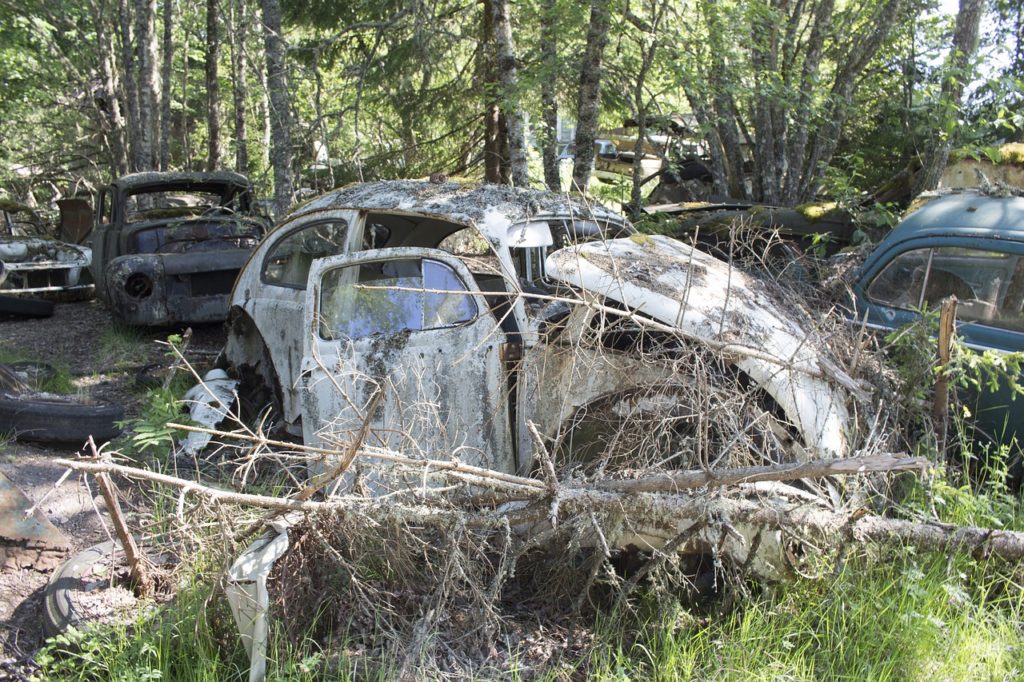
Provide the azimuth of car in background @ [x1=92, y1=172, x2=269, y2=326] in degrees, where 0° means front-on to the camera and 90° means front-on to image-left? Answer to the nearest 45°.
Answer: approximately 0°

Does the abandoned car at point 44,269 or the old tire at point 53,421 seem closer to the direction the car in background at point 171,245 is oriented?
the old tire

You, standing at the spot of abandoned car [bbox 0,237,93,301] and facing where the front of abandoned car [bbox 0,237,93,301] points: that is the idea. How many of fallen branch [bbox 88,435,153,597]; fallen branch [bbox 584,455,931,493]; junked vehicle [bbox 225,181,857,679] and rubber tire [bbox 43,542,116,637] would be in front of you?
4

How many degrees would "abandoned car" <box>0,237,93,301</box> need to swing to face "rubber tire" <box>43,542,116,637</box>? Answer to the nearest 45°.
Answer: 0° — it already faces it

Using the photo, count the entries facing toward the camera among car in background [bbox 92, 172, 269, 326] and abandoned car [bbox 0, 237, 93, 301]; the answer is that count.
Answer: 2
